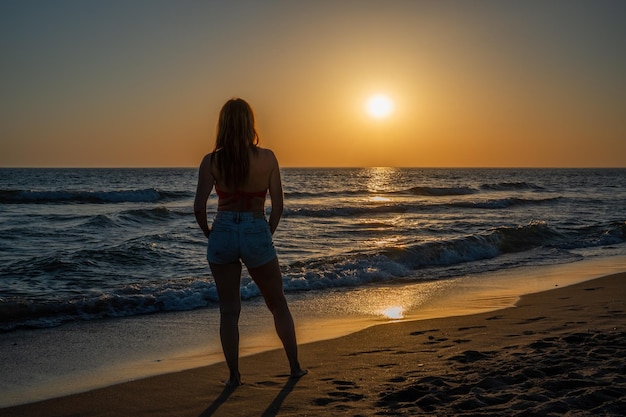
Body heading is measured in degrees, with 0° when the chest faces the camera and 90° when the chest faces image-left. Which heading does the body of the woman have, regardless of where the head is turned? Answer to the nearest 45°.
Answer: approximately 180°

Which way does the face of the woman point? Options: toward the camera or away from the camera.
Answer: away from the camera
